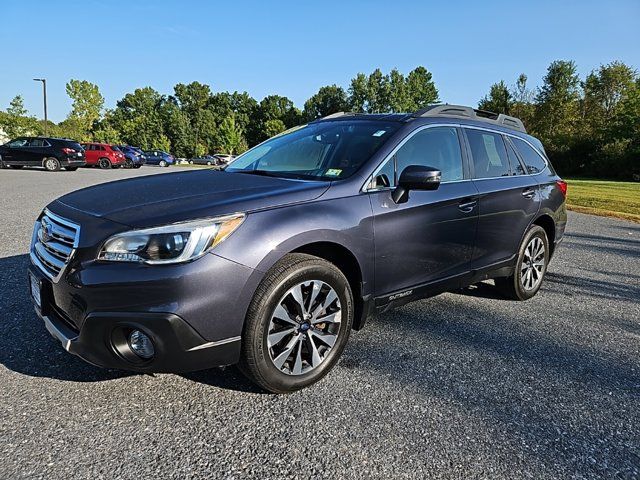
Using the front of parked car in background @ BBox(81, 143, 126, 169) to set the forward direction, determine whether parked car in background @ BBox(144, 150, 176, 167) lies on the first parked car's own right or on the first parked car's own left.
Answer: on the first parked car's own right

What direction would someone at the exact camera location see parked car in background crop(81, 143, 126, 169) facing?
facing away from the viewer and to the left of the viewer

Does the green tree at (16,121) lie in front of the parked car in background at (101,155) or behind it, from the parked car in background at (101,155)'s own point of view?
in front

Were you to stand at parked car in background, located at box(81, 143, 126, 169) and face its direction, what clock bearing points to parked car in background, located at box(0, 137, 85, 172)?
parked car in background, located at box(0, 137, 85, 172) is roughly at 8 o'clock from parked car in background, located at box(81, 143, 126, 169).
